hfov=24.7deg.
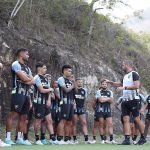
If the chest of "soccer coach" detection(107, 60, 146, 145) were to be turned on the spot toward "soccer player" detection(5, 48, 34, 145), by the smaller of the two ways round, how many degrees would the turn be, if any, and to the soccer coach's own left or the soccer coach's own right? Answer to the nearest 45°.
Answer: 0° — they already face them

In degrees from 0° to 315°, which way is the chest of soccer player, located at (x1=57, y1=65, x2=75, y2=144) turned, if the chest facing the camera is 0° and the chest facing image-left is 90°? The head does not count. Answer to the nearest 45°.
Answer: approximately 315°

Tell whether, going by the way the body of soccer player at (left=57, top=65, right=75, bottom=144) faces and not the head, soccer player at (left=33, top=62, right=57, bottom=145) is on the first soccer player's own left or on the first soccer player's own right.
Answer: on the first soccer player's own right

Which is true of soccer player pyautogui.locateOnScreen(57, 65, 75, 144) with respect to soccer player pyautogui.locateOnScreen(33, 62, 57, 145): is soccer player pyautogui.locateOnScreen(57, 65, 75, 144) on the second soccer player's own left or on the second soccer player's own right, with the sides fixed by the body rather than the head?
on the second soccer player's own left

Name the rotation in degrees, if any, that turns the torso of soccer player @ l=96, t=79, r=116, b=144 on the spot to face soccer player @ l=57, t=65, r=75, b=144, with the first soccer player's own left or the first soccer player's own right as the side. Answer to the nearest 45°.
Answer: approximately 45° to the first soccer player's own right

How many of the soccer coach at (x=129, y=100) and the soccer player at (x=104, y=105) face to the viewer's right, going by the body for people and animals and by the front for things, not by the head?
0

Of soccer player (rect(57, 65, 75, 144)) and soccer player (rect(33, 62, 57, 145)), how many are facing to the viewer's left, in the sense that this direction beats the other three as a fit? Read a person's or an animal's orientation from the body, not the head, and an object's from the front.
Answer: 0

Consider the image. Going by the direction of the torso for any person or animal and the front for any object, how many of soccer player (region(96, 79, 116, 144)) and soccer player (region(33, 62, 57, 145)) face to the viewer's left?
0

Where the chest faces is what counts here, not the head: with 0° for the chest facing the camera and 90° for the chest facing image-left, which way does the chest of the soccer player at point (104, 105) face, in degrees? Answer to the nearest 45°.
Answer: approximately 0°

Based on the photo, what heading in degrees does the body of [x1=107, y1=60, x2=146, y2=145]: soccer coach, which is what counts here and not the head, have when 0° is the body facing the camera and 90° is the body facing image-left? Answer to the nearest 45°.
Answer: approximately 45°
